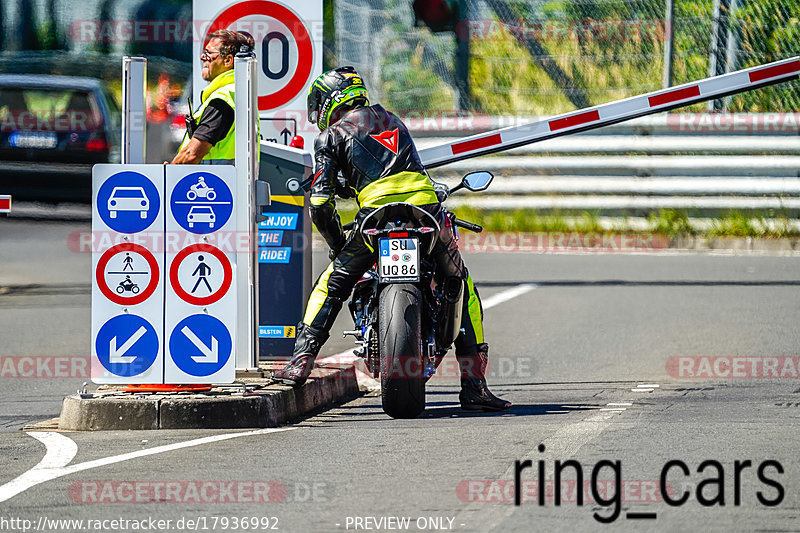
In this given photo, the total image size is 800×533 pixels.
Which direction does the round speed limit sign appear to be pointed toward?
toward the camera

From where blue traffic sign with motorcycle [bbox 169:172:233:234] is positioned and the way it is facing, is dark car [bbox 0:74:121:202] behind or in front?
behind

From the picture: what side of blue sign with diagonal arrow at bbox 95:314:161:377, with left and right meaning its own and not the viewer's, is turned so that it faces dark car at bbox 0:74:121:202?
back

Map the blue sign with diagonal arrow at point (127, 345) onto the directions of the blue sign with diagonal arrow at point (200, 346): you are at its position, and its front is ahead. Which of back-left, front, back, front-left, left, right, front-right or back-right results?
right

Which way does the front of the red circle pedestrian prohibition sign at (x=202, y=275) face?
toward the camera

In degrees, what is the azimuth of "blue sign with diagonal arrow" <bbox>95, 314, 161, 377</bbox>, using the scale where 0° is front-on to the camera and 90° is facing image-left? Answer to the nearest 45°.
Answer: approximately 0°

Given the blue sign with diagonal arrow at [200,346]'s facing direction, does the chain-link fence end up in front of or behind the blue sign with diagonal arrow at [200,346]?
behind

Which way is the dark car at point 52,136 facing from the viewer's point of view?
away from the camera

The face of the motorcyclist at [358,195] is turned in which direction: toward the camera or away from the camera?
away from the camera

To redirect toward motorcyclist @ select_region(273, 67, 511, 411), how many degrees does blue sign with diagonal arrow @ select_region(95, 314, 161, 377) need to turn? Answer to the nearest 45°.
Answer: approximately 90° to its left

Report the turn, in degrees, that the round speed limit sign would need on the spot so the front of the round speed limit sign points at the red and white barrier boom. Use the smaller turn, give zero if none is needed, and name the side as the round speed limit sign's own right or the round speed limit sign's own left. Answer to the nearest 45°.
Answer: approximately 90° to the round speed limit sign's own left

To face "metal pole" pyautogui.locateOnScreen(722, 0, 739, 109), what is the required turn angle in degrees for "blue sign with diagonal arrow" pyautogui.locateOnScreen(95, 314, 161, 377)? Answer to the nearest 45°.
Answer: approximately 135° to its left

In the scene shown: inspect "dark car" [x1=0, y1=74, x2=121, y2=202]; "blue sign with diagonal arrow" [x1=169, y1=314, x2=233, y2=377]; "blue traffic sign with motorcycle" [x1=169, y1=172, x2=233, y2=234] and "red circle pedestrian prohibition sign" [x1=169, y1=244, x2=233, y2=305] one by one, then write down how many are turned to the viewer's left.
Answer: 0
